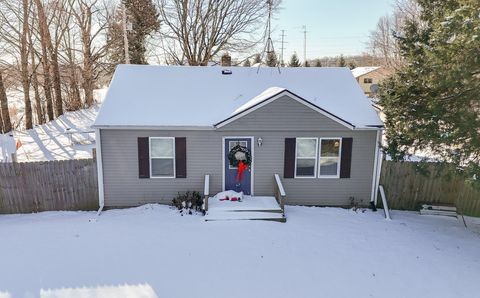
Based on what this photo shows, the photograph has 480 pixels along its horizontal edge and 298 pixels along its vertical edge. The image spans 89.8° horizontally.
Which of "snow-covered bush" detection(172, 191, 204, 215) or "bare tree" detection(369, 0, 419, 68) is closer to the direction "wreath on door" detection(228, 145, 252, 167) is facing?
the snow-covered bush

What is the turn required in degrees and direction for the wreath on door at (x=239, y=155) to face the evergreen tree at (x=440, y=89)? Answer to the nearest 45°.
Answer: approximately 90° to its left

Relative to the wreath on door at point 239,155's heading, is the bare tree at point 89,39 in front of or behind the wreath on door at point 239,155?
behind

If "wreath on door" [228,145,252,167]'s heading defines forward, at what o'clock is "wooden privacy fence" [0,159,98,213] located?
The wooden privacy fence is roughly at 3 o'clock from the wreath on door.

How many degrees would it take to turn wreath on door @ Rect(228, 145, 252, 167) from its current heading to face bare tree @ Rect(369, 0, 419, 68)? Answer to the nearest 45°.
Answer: approximately 135° to its left

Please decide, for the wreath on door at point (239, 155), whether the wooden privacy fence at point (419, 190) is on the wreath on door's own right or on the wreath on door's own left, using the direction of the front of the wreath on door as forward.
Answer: on the wreath on door's own left

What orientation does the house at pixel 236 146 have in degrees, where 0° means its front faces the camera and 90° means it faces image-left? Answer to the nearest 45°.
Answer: approximately 0°

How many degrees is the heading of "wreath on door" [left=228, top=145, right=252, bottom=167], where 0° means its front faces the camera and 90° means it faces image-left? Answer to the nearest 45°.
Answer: approximately 0°

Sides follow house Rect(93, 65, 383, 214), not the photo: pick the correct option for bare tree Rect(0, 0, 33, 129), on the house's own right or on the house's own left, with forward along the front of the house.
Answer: on the house's own right

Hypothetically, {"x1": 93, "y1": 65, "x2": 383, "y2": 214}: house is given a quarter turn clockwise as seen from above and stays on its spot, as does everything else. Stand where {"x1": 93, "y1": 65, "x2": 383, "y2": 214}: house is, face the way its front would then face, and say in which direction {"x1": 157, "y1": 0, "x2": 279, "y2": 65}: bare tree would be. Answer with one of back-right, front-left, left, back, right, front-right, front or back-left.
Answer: right

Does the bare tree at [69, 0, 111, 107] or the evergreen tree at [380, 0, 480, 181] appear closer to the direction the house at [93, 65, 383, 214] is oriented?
the evergreen tree

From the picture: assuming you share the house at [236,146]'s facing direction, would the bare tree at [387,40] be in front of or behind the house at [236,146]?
behind

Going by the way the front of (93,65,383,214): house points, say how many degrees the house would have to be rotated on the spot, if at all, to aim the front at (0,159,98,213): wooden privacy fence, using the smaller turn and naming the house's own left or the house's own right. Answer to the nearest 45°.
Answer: approximately 90° to the house's own right
